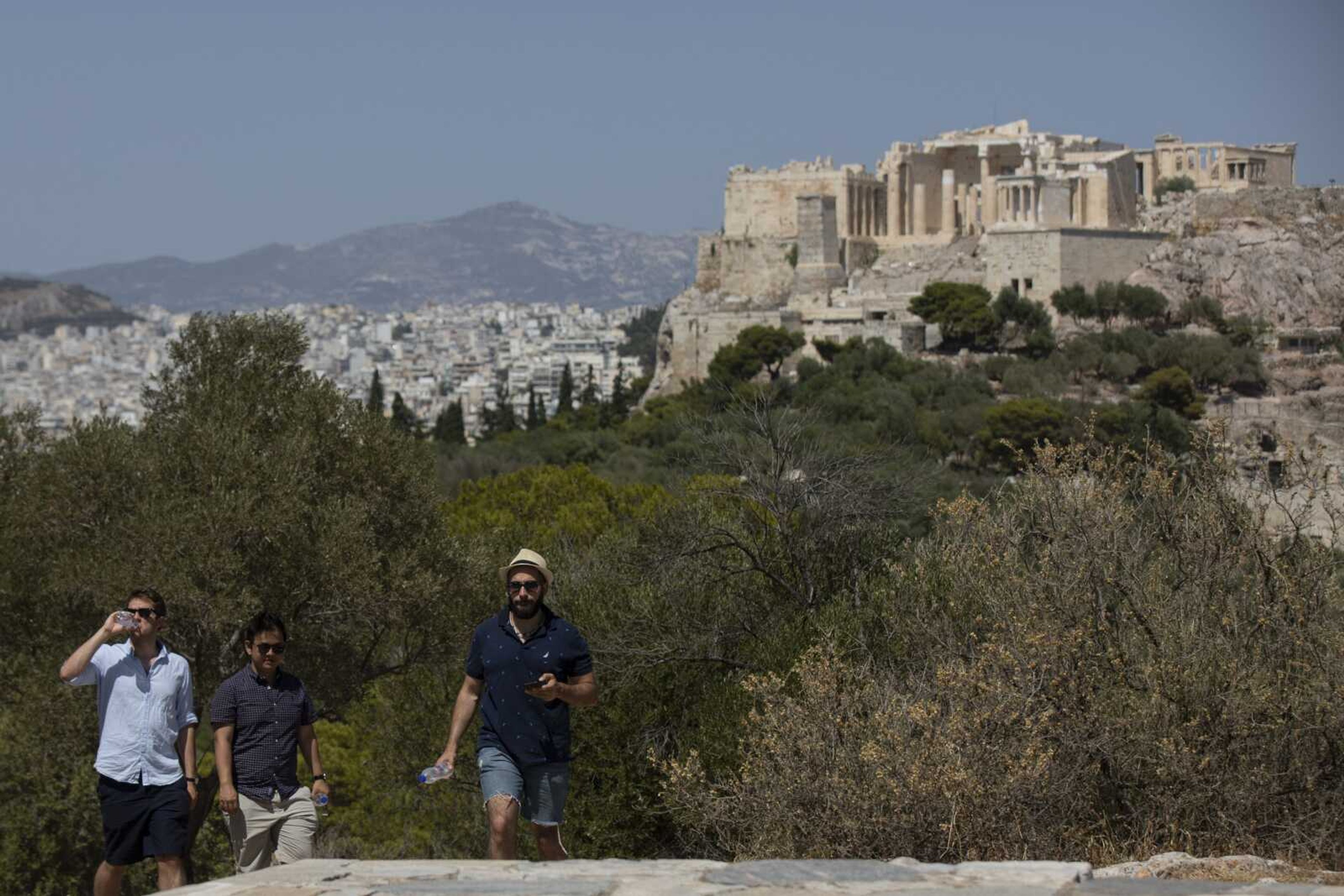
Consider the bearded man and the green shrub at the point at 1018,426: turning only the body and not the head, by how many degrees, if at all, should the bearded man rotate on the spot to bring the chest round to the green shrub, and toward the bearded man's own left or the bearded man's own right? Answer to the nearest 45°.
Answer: approximately 180°

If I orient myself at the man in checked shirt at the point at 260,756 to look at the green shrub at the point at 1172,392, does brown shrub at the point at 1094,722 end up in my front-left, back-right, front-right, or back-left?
front-right

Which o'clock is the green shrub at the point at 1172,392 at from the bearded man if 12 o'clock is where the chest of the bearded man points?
The green shrub is roughly at 7 o'clock from the bearded man.

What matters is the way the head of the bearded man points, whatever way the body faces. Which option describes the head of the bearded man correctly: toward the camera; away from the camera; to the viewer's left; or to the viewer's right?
toward the camera

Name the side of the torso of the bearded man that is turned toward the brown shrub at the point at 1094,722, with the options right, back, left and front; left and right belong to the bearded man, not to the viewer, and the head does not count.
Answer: left

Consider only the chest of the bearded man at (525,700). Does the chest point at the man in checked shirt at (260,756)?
no

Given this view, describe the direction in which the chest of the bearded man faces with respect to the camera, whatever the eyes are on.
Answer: toward the camera
